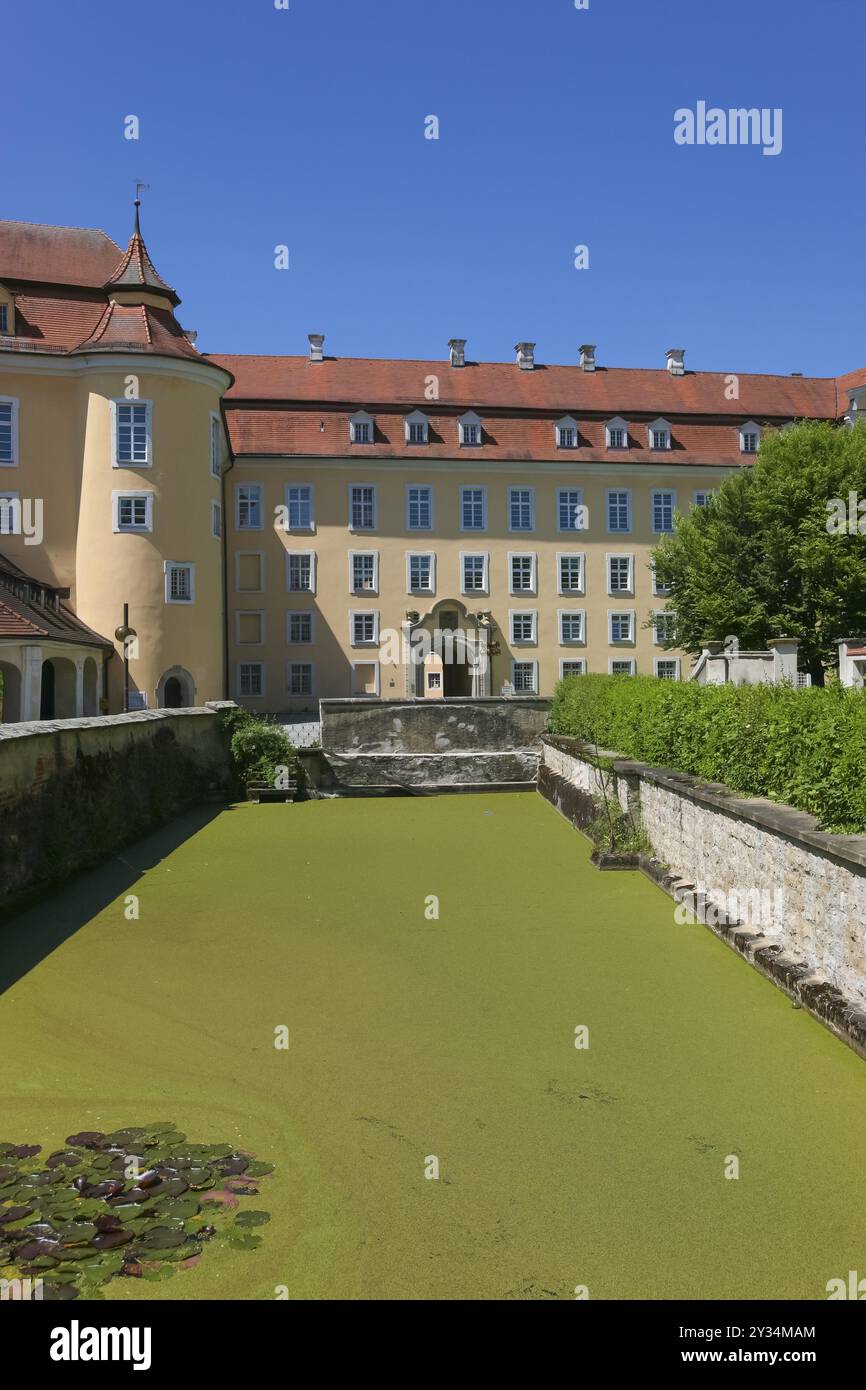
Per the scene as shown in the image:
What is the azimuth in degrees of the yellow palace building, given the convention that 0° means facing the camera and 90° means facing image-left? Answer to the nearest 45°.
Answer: approximately 0°

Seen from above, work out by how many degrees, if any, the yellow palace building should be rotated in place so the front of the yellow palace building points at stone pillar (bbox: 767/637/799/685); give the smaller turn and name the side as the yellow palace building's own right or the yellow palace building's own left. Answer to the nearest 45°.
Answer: approximately 45° to the yellow palace building's own left

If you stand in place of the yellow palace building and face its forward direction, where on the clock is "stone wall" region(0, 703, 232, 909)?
The stone wall is roughly at 12 o'clock from the yellow palace building.

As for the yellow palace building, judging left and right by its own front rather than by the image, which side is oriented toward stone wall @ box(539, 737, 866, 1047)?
front

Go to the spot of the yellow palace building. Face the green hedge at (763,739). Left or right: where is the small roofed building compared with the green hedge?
right

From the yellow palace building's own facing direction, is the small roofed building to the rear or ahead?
ahead
